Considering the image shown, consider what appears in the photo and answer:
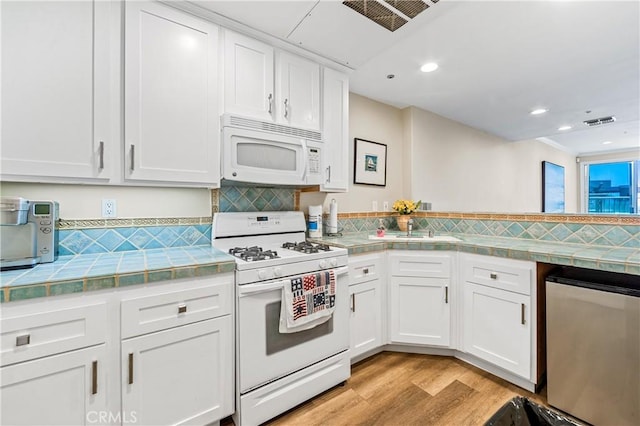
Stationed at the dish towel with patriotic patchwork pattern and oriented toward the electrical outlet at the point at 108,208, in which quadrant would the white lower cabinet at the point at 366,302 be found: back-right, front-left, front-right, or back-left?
back-right

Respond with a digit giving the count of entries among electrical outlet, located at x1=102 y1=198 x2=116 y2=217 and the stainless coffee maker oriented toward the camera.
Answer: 2

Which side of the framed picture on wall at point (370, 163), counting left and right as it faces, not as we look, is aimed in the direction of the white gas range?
right

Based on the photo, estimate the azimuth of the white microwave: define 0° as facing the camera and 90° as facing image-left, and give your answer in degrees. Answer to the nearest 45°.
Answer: approximately 315°

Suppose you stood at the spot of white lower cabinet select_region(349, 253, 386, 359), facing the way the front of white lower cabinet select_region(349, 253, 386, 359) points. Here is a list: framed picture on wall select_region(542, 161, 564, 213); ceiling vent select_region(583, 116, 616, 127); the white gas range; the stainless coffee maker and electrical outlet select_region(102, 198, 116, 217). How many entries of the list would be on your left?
2

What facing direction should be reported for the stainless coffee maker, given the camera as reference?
facing the viewer

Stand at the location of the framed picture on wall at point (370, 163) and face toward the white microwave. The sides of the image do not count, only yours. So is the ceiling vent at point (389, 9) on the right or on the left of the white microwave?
left

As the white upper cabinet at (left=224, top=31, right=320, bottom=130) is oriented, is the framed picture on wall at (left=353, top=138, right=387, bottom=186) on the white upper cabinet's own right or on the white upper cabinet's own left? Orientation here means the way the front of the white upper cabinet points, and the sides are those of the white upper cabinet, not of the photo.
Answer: on the white upper cabinet's own left

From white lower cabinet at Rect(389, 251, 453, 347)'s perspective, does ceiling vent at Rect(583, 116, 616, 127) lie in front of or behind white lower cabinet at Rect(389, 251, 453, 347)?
behind

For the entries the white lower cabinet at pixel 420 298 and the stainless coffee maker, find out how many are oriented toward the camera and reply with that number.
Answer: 2

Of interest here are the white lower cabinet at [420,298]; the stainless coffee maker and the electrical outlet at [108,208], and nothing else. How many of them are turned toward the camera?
3

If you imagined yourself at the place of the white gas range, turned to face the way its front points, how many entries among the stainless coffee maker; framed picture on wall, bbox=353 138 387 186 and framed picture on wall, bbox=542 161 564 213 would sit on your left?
2

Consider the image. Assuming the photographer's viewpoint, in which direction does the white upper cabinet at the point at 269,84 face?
facing the viewer and to the right of the viewer

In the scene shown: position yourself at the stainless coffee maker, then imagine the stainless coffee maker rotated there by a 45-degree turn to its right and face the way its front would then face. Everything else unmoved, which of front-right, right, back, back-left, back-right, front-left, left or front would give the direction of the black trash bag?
left
